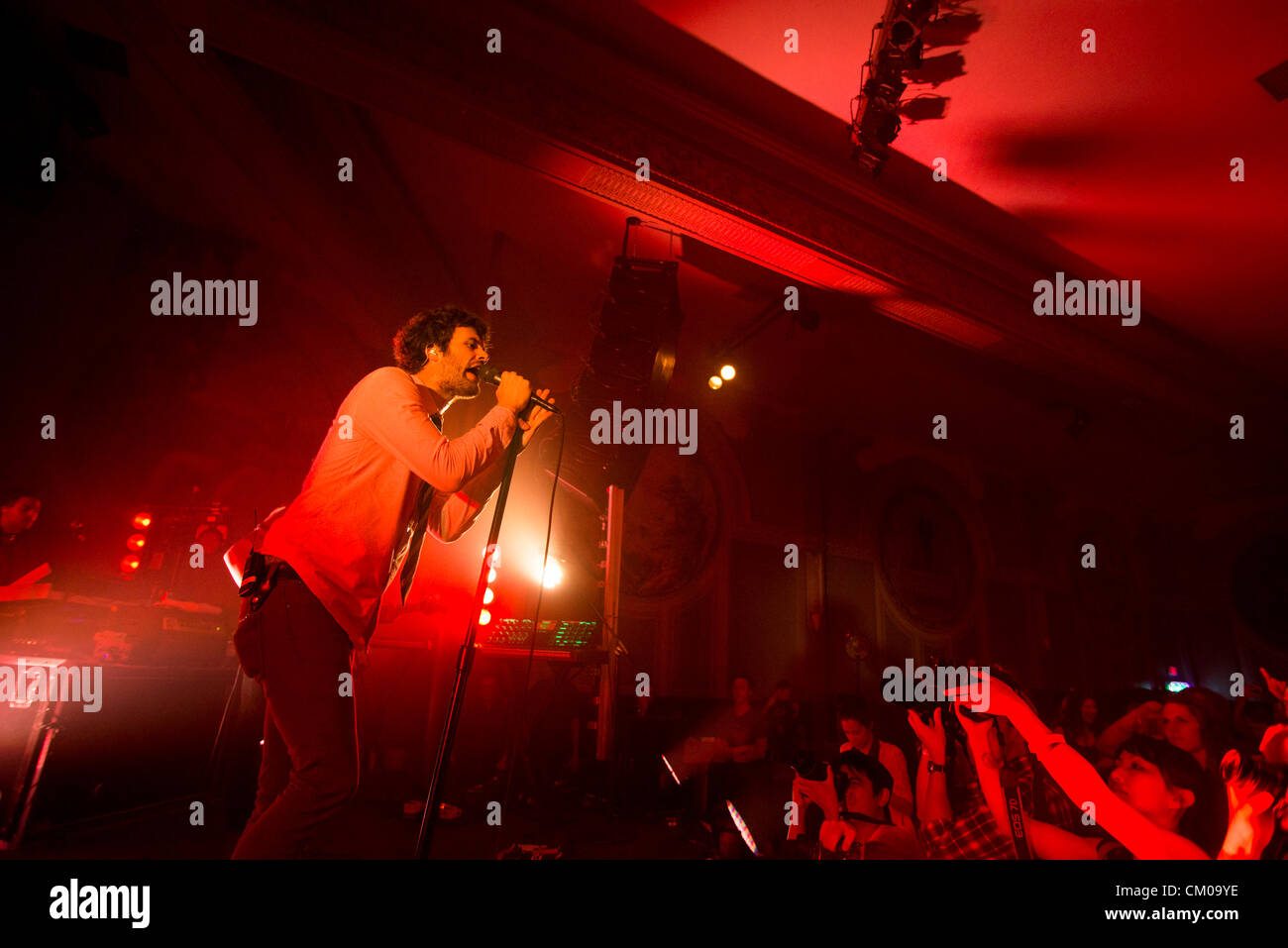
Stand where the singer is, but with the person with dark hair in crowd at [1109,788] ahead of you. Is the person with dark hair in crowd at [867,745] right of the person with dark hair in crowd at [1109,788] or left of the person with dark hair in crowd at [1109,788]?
left

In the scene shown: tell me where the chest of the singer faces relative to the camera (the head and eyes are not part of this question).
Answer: to the viewer's right

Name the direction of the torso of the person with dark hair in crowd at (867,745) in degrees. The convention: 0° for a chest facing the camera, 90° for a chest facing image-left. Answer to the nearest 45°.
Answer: approximately 45°

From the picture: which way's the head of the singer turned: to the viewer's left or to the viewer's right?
to the viewer's right

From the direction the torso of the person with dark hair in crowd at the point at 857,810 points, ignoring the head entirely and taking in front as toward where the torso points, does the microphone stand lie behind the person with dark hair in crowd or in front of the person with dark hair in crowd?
in front

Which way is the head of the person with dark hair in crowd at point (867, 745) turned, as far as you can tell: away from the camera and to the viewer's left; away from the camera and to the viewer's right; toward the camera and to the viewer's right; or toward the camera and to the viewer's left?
toward the camera and to the viewer's left

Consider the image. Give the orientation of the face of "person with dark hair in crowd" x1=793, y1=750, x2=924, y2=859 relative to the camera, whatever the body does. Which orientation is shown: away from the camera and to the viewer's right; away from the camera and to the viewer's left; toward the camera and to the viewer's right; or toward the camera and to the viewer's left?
toward the camera and to the viewer's left

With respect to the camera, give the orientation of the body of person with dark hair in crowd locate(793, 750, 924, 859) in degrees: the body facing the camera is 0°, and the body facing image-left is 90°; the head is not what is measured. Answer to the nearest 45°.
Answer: approximately 45°
